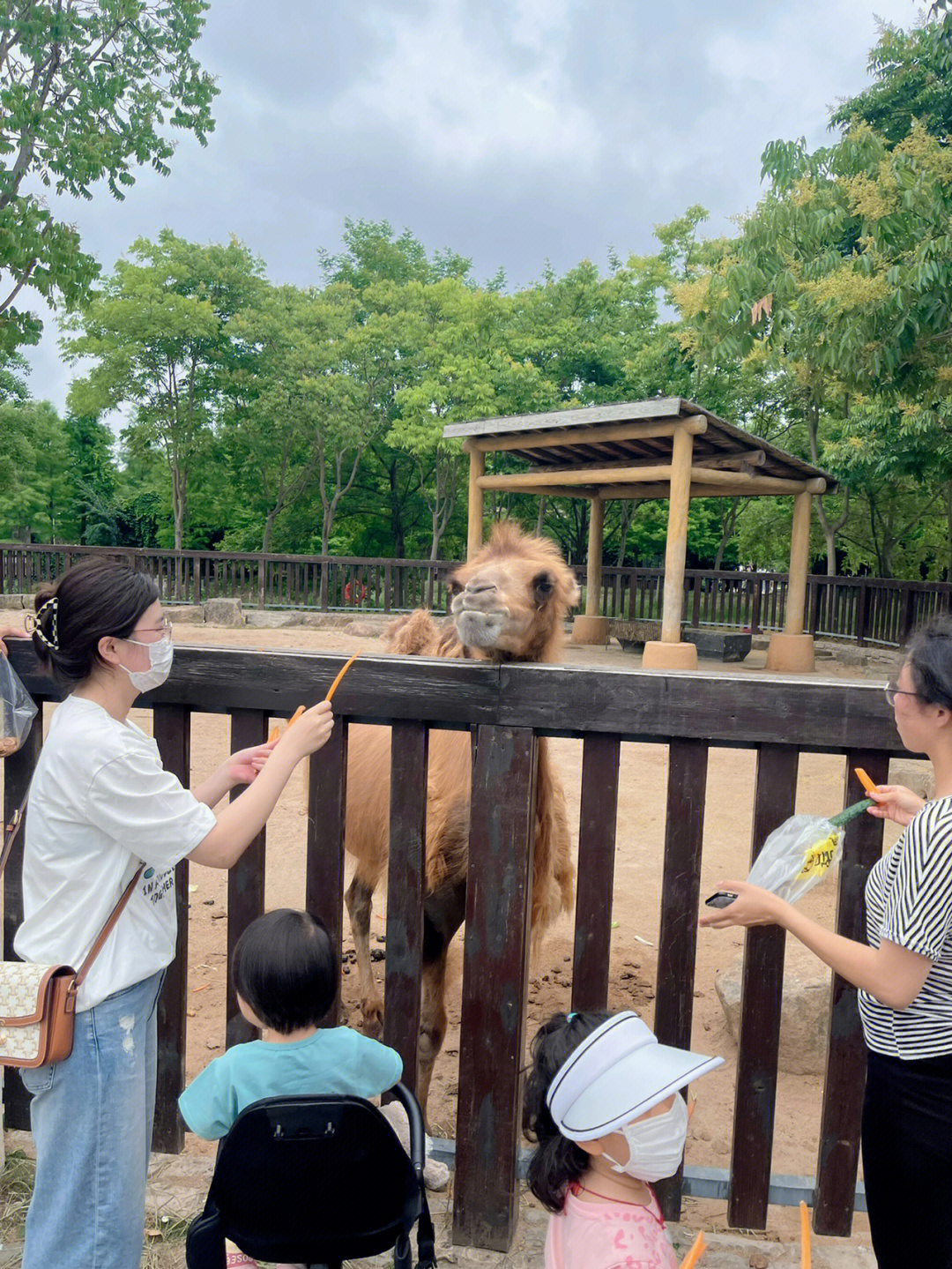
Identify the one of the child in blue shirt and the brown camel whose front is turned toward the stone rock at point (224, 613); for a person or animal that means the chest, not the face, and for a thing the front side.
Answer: the child in blue shirt

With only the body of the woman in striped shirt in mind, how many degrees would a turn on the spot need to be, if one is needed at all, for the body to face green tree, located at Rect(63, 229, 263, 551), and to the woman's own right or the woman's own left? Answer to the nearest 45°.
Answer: approximately 45° to the woman's own right

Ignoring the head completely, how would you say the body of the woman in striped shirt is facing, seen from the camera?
to the viewer's left

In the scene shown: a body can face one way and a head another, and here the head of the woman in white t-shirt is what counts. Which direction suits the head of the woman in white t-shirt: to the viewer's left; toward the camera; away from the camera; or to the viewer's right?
to the viewer's right

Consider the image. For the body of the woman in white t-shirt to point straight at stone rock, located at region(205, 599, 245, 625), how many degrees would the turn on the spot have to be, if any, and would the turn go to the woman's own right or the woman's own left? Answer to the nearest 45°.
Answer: approximately 90° to the woman's own left

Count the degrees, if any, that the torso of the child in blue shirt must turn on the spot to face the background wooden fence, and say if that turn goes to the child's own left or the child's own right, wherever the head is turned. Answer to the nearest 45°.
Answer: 0° — they already face it

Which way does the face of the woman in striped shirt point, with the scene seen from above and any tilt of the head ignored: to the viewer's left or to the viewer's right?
to the viewer's left

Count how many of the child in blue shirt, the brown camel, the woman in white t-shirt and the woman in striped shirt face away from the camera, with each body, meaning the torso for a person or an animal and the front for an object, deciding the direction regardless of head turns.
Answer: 1

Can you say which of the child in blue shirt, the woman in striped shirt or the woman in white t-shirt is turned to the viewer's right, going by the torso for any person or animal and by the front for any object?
the woman in white t-shirt

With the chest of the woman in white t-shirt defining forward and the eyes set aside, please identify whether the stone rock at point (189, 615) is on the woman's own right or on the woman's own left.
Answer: on the woman's own left

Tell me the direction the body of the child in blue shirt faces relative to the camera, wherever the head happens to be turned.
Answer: away from the camera

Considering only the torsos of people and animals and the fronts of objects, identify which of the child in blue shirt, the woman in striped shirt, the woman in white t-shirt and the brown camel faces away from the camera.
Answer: the child in blue shirt

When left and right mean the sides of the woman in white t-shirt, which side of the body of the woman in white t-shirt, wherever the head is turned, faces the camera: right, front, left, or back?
right

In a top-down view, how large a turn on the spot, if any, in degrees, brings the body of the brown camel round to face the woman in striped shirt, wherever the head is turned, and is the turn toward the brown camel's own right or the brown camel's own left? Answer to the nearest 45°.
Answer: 0° — it already faces them

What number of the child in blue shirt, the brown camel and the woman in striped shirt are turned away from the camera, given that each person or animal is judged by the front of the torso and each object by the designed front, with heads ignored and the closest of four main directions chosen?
1

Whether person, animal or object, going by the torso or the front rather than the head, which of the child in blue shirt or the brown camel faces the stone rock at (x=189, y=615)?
the child in blue shirt

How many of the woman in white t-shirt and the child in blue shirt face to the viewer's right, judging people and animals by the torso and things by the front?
1

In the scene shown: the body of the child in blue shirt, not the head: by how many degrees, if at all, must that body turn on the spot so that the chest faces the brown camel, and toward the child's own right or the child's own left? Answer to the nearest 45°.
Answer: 0° — they already face it
